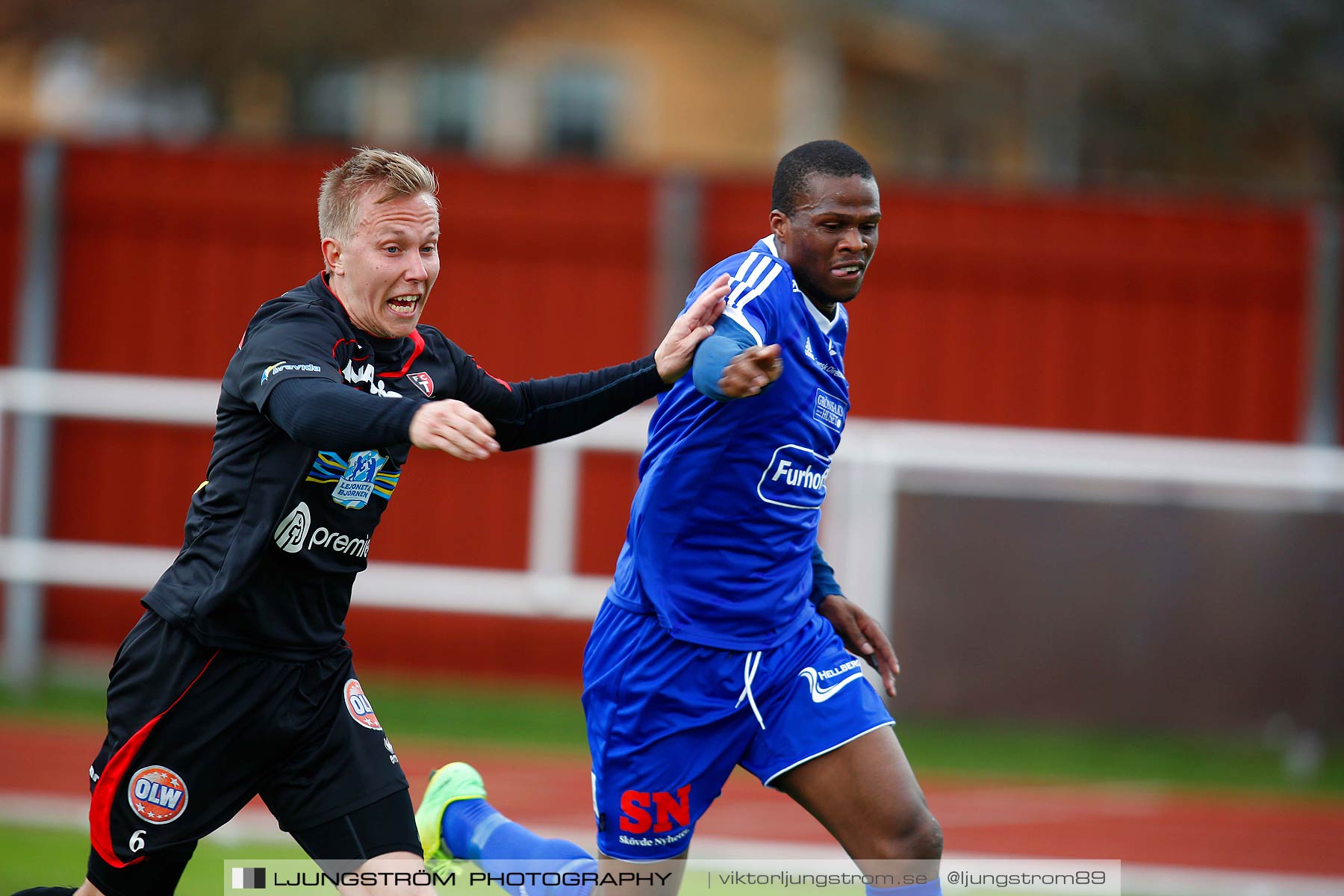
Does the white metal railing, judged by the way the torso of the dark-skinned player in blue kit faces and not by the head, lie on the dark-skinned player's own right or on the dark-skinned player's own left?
on the dark-skinned player's own left

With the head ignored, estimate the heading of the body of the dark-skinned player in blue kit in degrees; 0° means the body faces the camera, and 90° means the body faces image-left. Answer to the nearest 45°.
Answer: approximately 315°

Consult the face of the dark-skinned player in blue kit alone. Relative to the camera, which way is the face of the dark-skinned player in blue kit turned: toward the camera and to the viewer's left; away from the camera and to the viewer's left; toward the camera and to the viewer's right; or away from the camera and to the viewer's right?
toward the camera and to the viewer's right
